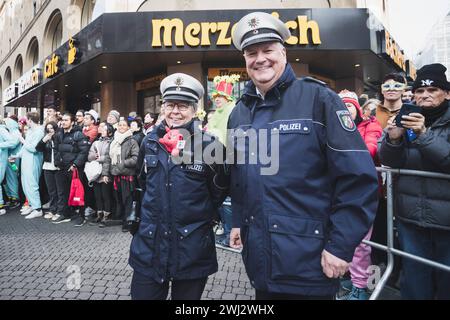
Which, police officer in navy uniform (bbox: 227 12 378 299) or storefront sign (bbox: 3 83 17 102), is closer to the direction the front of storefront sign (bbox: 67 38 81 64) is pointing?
the police officer in navy uniform

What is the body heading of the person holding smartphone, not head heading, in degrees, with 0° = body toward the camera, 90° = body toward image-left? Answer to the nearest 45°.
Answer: approximately 45°

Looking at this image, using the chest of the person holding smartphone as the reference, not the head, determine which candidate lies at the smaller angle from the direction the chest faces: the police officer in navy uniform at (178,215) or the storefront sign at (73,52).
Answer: the police officer in navy uniform

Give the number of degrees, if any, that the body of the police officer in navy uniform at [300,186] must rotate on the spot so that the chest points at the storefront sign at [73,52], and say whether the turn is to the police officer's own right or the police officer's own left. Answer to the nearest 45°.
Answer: approximately 90° to the police officer's own right

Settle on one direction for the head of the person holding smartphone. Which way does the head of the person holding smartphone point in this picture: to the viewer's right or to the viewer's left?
to the viewer's left

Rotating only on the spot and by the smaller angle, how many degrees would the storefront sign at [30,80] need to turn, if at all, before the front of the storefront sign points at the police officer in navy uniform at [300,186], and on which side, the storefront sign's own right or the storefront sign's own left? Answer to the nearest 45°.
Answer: approximately 45° to the storefront sign's own left

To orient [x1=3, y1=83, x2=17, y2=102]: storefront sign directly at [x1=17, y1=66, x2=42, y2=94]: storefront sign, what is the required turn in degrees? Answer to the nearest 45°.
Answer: approximately 45° to its left

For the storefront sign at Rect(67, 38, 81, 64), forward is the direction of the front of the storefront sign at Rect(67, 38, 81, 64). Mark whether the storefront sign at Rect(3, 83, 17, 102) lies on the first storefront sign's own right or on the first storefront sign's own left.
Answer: on the first storefront sign's own right
